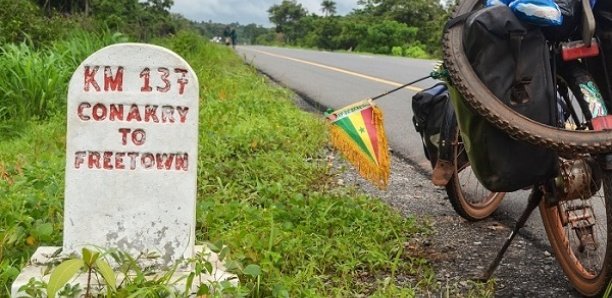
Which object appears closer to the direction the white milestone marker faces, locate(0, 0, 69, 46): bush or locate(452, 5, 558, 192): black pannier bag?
the black pannier bag

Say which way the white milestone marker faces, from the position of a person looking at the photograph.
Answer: facing the viewer

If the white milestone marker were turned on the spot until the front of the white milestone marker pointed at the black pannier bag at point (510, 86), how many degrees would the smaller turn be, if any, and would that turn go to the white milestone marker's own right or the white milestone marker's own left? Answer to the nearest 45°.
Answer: approximately 90° to the white milestone marker's own left

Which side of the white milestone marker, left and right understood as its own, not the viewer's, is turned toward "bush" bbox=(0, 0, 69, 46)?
back

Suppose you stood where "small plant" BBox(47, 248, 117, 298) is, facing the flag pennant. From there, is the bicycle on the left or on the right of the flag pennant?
right

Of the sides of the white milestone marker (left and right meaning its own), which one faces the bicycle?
left

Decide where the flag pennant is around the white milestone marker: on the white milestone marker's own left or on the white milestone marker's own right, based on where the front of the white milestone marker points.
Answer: on the white milestone marker's own left

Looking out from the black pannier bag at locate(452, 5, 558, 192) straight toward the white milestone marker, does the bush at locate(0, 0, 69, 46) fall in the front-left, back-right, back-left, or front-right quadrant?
front-right
